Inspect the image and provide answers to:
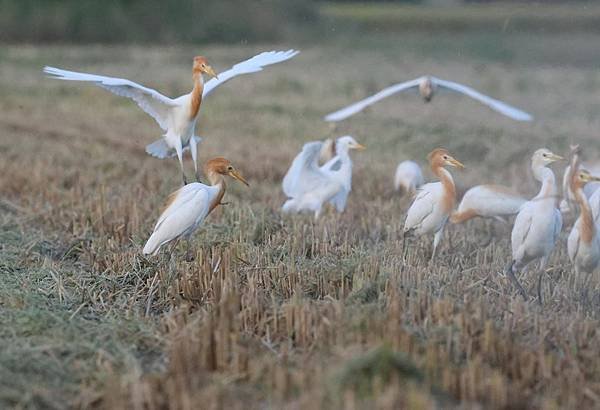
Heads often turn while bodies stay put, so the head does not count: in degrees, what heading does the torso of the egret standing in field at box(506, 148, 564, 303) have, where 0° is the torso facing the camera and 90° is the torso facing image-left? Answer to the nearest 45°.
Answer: approximately 315°

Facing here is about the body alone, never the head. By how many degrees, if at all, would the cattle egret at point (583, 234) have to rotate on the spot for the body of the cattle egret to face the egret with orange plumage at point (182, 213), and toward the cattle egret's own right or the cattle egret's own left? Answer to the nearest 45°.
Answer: approximately 135° to the cattle egret's own right

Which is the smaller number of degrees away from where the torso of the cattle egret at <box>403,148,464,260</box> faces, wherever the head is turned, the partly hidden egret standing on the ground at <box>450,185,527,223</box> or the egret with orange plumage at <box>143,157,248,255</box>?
the partly hidden egret standing on the ground

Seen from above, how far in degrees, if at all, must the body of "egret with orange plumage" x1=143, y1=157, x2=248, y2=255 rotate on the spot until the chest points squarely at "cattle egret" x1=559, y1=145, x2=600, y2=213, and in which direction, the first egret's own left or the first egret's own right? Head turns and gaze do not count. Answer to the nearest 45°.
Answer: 0° — it already faces it

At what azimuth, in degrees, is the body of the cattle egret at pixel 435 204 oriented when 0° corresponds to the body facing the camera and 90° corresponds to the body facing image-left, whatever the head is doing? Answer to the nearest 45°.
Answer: approximately 270°

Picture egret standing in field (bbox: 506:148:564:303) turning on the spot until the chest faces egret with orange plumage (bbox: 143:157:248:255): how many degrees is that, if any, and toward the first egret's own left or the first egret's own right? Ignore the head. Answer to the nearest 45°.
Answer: approximately 135° to the first egret's own right

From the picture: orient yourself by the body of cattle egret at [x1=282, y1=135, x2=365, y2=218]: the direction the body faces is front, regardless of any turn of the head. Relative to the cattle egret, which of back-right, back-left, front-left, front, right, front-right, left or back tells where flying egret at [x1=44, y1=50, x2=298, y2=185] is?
back-right

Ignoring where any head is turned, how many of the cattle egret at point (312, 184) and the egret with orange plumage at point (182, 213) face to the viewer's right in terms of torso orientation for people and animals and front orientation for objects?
2

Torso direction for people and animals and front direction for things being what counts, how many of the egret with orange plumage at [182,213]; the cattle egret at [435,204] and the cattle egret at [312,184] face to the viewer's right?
3

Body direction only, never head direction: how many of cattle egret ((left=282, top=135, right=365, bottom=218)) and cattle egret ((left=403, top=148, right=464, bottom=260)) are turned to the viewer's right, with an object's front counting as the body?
2

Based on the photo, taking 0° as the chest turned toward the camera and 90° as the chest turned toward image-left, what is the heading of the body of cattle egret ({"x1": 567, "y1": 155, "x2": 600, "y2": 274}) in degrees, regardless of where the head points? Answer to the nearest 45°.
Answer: approximately 315°

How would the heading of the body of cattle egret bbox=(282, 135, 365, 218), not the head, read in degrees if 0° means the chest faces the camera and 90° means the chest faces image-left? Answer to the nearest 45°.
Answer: approximately 270°

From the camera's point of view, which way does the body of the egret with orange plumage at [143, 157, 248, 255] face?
to the viewer's right

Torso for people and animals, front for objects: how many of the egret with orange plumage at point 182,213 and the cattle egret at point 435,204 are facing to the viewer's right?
2

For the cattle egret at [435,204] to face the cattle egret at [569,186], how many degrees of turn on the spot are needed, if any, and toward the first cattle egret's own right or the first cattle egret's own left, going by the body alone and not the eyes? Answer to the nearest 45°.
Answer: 0° — it already faces it
